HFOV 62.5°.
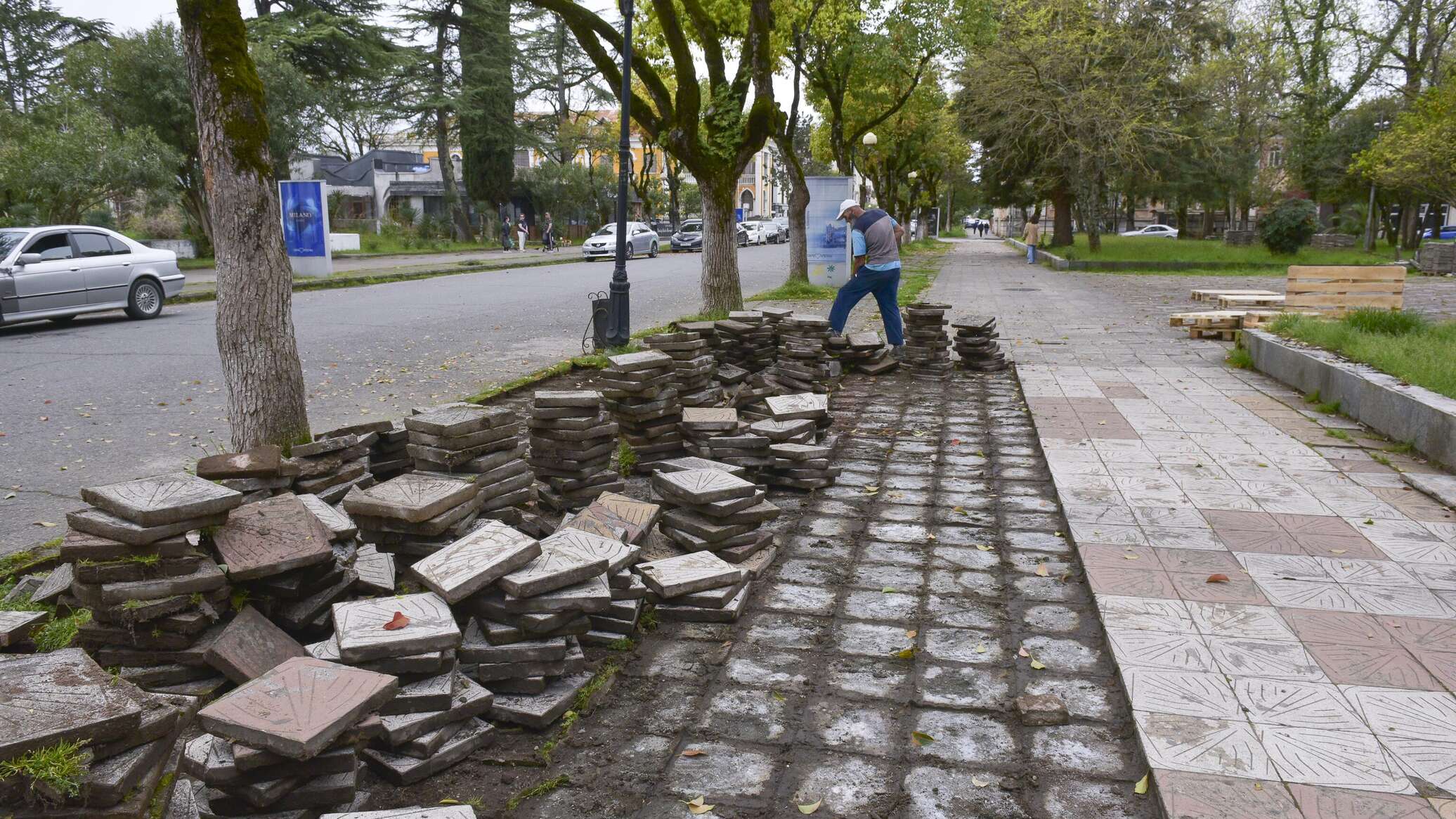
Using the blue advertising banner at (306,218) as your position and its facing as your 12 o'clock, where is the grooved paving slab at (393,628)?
The grooved paving slab is roughly at 12 o'clock from the blue advertising banner.

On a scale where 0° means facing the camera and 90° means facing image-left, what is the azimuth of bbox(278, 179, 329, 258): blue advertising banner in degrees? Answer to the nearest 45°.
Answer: approximately 0°

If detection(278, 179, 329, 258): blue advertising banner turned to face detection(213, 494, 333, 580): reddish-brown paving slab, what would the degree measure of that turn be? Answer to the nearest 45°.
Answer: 0° — it already faces it

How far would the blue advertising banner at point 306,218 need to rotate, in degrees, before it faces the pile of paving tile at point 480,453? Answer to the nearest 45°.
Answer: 0° — it already faces it

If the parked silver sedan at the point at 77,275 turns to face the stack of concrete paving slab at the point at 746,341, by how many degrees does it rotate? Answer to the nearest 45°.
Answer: approximately 90° to its left

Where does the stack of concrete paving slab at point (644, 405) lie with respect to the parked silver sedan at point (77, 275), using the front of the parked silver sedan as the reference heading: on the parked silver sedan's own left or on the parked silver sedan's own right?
on the parked silver sedan's own left

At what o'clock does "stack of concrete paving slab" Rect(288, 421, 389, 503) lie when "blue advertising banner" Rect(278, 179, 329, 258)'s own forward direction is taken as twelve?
The stack of concrete paving slab is roughly at 12 o'clock from the blue advertising banner.

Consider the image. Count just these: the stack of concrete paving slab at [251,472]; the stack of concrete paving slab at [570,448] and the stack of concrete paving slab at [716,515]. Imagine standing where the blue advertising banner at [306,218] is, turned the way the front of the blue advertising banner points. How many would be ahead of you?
3

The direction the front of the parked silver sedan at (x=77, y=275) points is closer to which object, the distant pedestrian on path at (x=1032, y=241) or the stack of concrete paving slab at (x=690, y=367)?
the stack of concrete paving slab
